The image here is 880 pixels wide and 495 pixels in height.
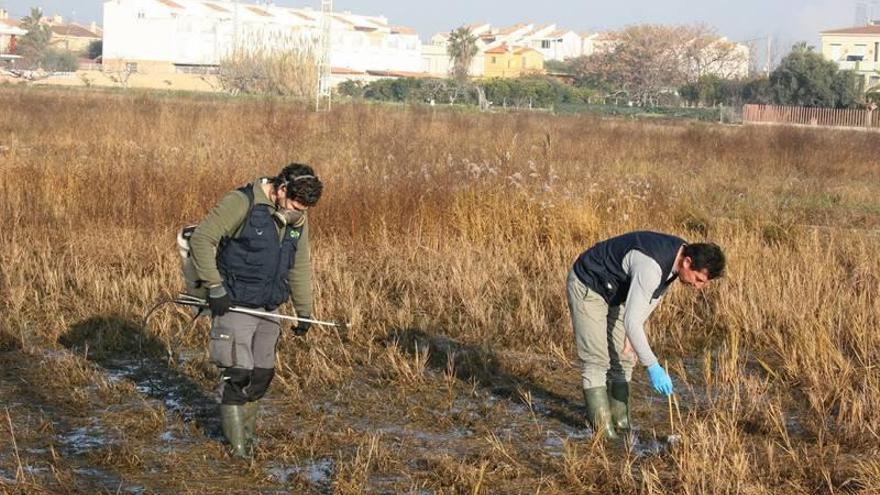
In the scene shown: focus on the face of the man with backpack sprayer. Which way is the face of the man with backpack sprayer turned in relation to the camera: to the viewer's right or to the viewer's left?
to the viewer's right

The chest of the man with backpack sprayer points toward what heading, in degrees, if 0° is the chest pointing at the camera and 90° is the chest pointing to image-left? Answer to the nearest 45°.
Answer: approximately 315°

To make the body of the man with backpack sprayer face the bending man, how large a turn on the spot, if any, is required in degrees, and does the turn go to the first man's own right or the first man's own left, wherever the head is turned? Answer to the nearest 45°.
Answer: approximately 45° to the first man's own left
